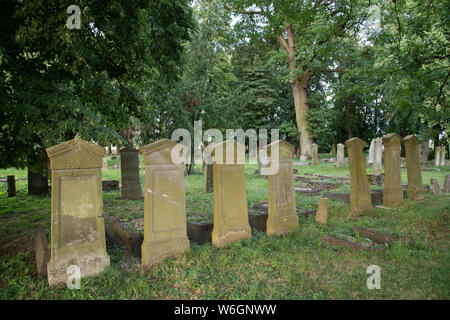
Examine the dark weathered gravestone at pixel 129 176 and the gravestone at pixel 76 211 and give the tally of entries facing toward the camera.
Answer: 2

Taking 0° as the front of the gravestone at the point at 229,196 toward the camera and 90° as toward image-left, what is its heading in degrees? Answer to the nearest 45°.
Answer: approximately 315°

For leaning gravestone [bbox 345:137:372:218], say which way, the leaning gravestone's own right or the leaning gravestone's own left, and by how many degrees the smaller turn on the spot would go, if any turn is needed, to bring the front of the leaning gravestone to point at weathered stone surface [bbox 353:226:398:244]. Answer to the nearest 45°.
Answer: approximately 45° to the leaning gravestone's own right

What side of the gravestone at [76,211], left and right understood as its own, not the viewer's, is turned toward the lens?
front

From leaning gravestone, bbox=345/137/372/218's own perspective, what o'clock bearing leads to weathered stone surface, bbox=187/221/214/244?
The weathered stone surface is roughly at 3 o'clock from the leaning gravestone.

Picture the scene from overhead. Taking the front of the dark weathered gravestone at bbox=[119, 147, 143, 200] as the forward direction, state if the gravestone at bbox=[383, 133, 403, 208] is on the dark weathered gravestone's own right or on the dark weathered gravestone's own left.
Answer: on the dark weathered gravestone's own left

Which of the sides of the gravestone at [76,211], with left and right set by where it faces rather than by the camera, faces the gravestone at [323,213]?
left

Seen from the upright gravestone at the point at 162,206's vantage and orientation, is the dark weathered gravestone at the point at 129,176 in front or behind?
behind

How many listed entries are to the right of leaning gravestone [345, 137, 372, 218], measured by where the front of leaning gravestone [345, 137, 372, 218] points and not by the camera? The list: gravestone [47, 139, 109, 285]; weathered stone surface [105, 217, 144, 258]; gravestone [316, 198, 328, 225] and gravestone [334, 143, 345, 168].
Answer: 3

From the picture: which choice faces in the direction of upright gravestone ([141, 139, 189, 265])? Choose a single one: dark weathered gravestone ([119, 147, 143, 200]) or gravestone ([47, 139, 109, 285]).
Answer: the dark weathered gravestone

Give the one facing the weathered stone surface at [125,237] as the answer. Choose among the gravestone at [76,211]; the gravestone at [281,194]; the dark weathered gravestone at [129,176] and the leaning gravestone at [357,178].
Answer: the dark weathered gravestone

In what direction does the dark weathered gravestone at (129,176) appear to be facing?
toward the camera

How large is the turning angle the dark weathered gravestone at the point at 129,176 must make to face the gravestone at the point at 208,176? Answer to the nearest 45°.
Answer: approximately 90° to its left

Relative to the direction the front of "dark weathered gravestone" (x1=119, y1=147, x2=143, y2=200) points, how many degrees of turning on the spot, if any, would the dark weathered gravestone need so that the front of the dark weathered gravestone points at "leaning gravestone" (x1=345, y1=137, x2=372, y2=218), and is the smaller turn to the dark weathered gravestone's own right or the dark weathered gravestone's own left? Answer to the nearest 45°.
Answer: approximately 45° to the dark weathered gravestone's own left

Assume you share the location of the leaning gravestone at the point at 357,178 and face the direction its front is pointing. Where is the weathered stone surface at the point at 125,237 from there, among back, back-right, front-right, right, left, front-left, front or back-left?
right
